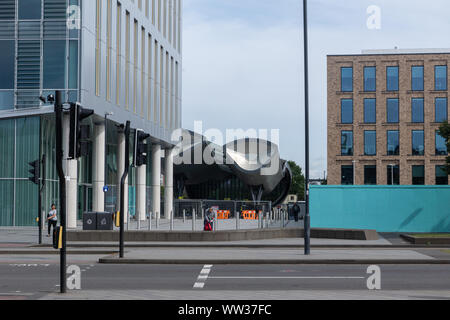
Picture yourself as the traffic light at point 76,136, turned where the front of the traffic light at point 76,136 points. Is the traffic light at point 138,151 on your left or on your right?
on your left

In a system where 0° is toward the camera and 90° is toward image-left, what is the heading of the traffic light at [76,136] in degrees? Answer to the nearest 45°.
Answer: approximately 270°

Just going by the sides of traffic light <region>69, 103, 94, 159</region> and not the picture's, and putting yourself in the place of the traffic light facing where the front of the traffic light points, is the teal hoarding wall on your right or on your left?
on your left
